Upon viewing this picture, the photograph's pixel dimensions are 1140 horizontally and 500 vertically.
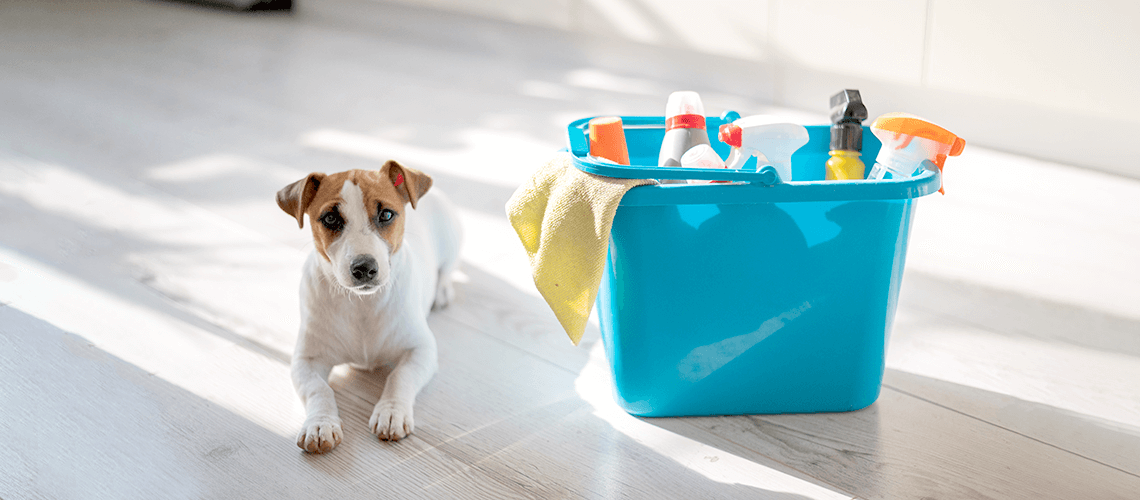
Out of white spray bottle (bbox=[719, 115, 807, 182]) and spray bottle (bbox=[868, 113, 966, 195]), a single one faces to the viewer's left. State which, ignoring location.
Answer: the white spray bottle

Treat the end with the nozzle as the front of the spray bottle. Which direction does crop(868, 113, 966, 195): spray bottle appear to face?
to the viewer's right

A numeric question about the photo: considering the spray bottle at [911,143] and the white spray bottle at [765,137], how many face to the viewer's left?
1

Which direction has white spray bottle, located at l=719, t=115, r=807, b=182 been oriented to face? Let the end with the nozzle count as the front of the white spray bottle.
to the viewer's left

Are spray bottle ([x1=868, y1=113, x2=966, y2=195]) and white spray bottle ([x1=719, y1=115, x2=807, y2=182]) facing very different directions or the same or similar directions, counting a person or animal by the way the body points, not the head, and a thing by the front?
very different directions
